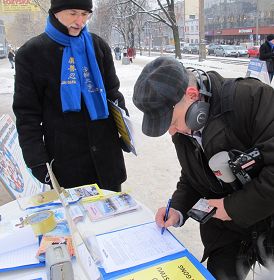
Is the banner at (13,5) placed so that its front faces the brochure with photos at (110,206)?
yes

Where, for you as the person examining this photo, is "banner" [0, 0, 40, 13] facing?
facing the viewer

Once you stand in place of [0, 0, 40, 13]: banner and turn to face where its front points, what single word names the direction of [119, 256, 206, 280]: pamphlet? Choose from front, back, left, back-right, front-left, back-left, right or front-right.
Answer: front

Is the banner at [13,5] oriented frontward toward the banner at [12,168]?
yes

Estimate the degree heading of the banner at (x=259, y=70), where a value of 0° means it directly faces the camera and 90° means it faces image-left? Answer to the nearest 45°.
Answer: approximately 45°

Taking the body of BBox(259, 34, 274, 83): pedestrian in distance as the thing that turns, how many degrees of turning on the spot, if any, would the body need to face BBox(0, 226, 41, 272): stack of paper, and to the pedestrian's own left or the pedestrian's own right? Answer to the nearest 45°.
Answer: approximately 45° to the pedestrian's own right

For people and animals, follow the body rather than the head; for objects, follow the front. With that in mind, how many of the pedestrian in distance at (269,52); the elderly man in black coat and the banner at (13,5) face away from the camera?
0

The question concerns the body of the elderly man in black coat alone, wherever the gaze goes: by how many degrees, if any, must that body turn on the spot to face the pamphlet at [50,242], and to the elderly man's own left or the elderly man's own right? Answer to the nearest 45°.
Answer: approximately 45° to the elderly man's own right

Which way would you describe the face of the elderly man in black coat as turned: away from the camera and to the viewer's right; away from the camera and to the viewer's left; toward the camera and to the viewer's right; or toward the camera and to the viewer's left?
toward the camera and to the viewer's right

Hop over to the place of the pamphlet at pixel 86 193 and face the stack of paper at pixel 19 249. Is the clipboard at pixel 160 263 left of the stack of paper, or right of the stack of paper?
left

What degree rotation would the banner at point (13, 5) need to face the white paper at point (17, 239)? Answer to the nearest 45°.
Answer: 0° — it already faces it

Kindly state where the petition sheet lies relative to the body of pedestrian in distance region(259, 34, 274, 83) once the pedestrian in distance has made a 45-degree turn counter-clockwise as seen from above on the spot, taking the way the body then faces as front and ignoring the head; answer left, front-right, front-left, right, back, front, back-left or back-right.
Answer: right

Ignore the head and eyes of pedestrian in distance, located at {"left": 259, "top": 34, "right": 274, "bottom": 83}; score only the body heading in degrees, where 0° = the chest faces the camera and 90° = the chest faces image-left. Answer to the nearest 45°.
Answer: approximately 315°

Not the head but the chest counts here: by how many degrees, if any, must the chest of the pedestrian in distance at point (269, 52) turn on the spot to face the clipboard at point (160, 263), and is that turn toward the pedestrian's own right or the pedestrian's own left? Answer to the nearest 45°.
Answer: approximately 45° to the pedestrian's own right

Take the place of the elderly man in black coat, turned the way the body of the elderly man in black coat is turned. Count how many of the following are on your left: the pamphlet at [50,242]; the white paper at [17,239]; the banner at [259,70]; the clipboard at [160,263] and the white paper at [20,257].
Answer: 1

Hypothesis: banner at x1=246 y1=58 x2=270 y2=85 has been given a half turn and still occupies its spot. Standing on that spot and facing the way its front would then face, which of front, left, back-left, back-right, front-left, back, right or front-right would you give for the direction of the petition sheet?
back-right

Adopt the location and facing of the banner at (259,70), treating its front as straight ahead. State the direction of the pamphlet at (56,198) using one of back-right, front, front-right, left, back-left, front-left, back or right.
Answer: front-left

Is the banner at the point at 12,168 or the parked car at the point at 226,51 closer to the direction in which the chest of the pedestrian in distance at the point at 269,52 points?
the banner
